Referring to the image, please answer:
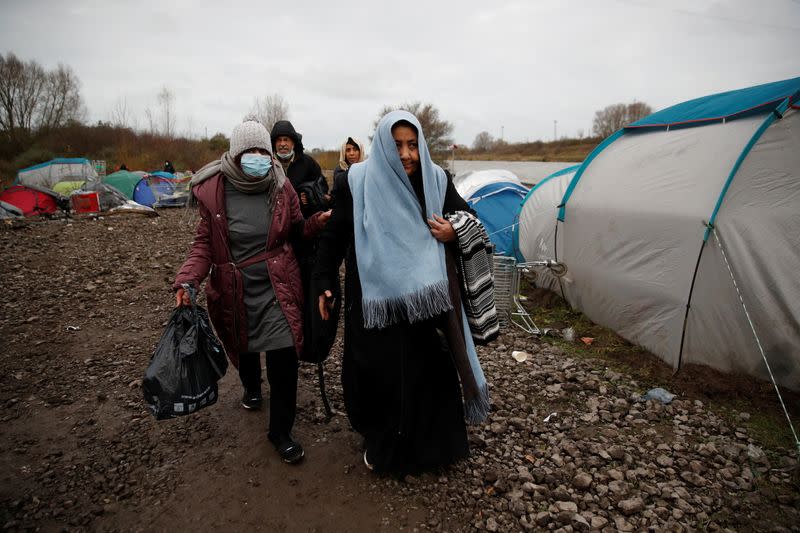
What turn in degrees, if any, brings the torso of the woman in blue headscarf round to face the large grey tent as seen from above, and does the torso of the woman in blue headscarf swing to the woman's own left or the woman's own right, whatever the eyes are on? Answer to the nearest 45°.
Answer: approximately 135° to the woman's own left

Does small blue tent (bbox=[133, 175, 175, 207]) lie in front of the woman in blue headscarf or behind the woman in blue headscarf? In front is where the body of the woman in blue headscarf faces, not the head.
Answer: behind

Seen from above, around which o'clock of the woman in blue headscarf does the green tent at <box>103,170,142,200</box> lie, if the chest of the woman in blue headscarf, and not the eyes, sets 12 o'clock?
The green tent is roughly at 5 o'clock from the woman in blue headscarf.

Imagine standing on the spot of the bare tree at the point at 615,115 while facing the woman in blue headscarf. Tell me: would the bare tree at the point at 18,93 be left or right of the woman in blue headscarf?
right

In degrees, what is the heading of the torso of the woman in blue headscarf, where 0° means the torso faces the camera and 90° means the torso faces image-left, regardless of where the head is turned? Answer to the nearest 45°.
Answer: approximately 0°

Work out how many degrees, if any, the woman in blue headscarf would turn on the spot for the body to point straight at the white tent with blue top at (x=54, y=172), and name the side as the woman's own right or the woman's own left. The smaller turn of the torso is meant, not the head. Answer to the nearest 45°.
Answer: approximately 135° to the woman's own right
